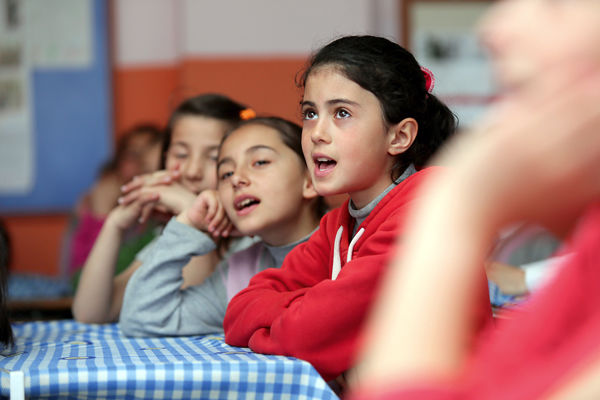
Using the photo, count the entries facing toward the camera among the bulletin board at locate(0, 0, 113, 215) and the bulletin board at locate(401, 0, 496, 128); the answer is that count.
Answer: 2

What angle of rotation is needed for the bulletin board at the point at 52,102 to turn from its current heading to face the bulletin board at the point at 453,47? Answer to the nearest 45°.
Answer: approximately 90° to its left

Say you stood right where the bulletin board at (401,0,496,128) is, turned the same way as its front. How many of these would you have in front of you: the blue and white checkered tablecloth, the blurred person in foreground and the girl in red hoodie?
3

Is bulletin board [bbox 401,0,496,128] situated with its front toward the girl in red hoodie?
yes

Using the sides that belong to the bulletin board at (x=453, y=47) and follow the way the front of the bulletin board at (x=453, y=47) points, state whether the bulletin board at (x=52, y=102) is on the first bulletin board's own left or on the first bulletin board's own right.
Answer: on the first bulletin board's own right

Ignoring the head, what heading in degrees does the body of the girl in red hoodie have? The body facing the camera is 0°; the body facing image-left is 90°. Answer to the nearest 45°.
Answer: approximately 45°

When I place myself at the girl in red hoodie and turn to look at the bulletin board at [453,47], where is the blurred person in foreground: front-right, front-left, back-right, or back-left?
back-right

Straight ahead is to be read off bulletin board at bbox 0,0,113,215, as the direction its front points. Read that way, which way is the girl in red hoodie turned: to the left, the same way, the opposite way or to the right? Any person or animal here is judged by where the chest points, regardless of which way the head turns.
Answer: to the right
